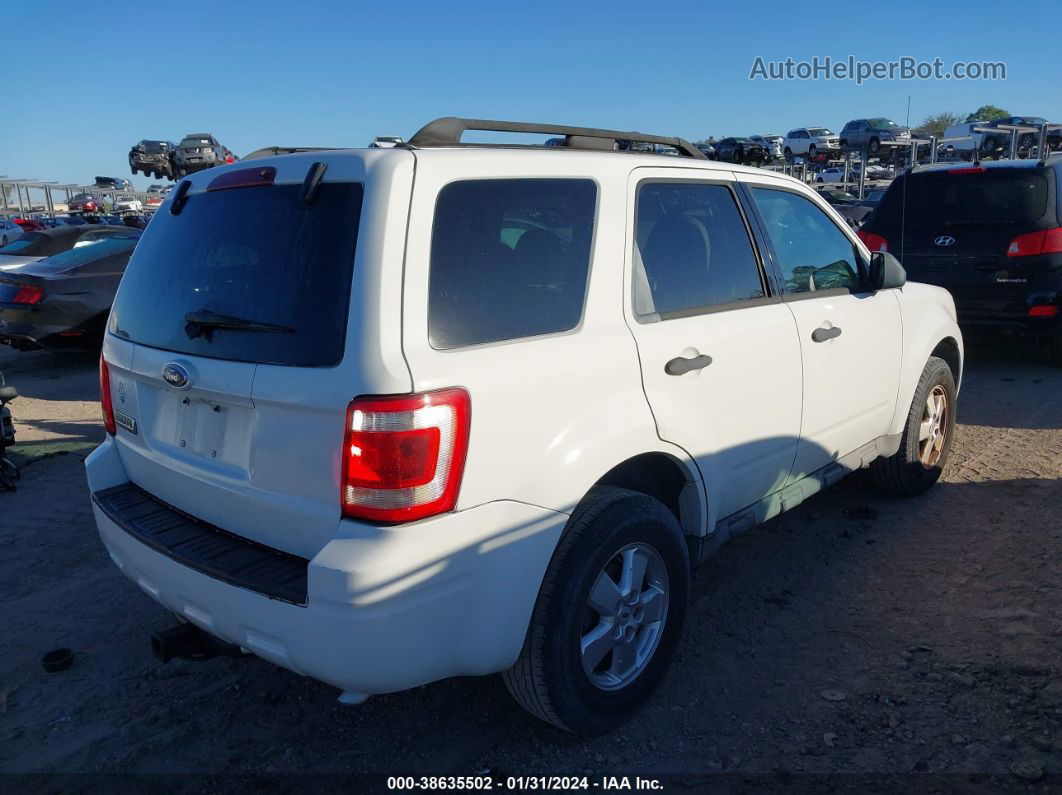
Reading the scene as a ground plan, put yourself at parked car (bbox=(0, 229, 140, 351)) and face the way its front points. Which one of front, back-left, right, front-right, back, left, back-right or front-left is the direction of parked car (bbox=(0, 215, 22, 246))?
front-left

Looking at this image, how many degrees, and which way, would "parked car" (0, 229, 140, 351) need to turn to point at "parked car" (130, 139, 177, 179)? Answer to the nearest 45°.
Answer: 0° — it already faces it

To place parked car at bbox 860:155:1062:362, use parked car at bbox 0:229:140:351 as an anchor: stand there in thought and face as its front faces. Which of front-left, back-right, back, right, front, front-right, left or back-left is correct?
right

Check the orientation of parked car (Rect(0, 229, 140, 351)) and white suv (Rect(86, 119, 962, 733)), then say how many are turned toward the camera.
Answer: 0

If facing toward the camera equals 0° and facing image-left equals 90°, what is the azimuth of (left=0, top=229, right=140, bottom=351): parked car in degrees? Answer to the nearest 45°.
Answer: approximately 225°

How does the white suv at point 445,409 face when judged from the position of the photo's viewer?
facing away from the viewer and to the right of the viewer

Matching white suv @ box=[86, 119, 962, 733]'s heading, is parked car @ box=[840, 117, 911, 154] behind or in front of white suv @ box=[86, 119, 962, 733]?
in front

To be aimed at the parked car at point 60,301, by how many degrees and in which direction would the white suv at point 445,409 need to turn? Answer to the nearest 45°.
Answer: approximately 90° to its left

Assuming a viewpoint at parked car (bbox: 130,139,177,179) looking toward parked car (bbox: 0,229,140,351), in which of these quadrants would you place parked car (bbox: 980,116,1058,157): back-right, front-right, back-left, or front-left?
front-left

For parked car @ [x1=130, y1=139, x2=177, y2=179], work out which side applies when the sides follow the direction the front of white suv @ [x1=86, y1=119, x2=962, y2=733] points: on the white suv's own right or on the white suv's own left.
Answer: on the white suv's own left

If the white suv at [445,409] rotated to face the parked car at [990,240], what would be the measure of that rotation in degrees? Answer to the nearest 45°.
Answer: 0° — it already faces it

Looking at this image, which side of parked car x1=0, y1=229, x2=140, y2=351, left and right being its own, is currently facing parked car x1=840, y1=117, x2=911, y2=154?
front

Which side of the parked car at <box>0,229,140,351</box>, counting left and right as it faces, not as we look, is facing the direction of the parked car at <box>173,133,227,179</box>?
front

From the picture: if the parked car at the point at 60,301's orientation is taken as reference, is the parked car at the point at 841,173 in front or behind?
in front
